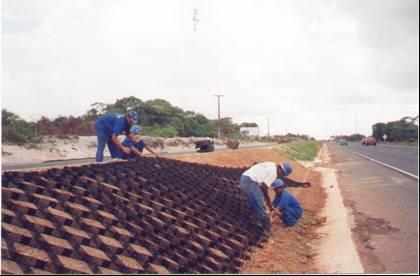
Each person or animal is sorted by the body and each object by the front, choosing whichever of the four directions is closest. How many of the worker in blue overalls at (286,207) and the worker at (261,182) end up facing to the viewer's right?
1

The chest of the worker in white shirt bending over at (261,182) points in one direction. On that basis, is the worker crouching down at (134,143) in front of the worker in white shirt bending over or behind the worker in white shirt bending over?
behind

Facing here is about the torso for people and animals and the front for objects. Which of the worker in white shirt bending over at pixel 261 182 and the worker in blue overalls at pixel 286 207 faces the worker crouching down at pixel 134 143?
the worker in blue overalls

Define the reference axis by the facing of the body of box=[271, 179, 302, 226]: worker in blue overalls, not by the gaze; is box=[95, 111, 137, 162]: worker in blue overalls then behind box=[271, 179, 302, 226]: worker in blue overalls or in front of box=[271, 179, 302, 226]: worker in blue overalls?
in front

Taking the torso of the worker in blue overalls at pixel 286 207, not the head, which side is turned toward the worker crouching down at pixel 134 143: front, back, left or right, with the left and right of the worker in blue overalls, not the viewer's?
front

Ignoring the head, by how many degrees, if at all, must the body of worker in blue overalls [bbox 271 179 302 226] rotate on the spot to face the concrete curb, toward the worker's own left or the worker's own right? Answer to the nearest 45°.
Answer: approximately 135° to the worker's own left

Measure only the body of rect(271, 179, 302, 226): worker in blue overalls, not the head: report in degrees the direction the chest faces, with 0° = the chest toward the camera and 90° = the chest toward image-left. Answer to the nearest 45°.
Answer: approximately 90°

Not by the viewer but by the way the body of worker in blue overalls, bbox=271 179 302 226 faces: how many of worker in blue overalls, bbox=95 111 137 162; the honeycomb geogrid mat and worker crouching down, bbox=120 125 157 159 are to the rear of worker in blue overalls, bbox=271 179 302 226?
0

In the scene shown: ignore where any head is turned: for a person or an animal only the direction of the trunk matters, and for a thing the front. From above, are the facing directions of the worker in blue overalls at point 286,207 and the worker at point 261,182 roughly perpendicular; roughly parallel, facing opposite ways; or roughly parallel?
roughly parallel, facing opposite ways
